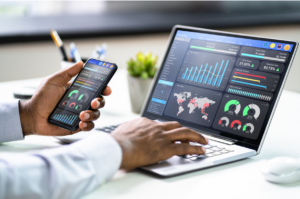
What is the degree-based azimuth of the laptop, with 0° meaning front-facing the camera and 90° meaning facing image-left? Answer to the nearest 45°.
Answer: approximately 45°
